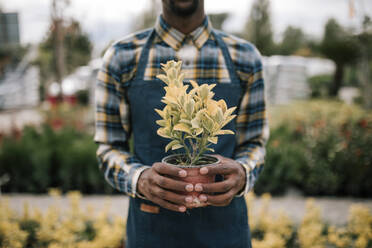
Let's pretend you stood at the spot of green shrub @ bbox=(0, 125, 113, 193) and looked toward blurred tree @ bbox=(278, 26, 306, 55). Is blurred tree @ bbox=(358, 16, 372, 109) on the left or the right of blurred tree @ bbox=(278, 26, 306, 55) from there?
right

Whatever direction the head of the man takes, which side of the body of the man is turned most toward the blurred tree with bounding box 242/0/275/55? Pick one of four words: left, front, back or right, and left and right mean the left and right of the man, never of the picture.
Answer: back

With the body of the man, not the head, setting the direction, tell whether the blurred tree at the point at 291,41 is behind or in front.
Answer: behind

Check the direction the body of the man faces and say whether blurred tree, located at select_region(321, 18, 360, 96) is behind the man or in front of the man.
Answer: behind

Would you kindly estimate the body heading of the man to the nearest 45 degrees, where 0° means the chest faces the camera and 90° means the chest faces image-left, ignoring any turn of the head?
approximately 0°
